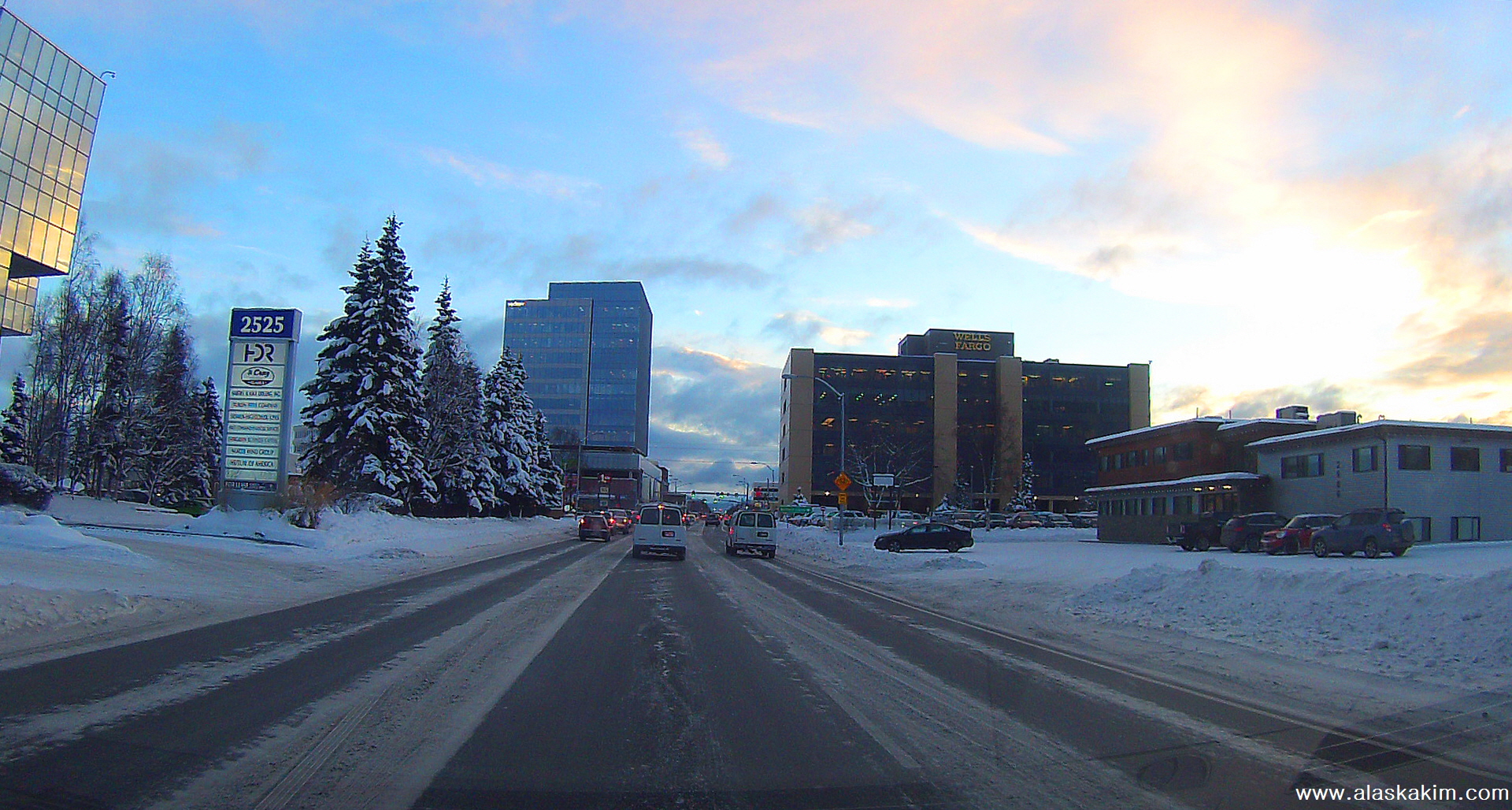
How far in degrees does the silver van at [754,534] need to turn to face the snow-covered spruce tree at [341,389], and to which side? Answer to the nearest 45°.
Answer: approximately 90° to its left

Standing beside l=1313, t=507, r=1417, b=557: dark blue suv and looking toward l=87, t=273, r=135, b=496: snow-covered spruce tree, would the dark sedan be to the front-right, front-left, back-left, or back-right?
front-right

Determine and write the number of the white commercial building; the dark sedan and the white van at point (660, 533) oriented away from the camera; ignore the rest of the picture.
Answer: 1

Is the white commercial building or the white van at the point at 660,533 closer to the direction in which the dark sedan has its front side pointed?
the white van

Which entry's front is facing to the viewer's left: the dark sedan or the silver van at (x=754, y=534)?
the dark sedan

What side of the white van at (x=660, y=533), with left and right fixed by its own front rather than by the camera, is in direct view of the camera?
back

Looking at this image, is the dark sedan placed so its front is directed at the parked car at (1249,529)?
no

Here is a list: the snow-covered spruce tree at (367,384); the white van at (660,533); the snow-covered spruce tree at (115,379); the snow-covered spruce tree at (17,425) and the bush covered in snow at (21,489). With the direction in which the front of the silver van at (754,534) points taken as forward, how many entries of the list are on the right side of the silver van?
0

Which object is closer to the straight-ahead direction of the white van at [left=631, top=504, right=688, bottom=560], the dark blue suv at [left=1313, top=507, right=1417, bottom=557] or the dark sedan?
the dark sedan

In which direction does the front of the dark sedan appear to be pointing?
to the viewer's left

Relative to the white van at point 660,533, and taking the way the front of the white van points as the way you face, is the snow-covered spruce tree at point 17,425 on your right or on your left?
on your left

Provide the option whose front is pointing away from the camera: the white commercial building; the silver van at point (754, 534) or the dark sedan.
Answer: the silver van

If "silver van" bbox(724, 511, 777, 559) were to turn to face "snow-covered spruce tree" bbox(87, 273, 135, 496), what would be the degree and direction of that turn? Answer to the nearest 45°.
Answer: approximately 90° to its left

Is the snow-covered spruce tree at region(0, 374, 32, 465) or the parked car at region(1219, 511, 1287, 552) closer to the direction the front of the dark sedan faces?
the snow-covered spruce tree

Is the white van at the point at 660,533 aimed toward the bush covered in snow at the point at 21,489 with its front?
no

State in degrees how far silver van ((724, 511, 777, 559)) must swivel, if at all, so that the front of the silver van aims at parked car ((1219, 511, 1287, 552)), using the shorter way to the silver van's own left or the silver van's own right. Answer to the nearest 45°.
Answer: approximately 90° to the silver van's own right

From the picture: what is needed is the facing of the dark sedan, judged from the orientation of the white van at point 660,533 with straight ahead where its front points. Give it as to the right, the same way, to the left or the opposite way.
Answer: to the left

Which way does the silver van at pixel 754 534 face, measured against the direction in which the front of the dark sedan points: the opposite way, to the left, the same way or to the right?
to the right

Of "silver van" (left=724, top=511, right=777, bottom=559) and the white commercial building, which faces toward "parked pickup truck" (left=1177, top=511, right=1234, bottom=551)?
the white commercial building

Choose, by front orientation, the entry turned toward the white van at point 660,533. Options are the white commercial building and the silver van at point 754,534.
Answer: the white commercial building

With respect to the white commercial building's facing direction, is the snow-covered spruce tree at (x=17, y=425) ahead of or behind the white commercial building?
ahead

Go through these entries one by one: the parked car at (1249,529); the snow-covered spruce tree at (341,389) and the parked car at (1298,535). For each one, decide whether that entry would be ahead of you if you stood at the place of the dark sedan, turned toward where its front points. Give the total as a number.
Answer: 1
